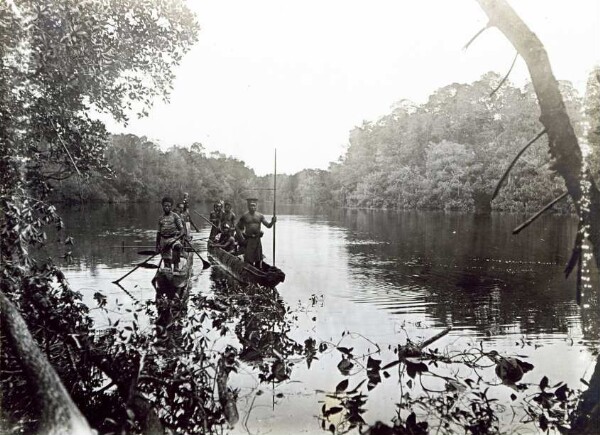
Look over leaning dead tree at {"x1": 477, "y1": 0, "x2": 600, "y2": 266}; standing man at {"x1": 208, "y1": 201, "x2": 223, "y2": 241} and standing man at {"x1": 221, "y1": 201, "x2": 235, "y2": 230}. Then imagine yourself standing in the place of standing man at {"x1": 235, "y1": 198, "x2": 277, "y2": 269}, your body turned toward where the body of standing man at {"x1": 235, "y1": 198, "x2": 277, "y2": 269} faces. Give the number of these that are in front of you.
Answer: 1

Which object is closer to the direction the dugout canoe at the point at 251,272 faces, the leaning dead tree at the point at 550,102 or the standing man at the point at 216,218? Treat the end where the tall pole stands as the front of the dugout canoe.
the leaning dead tree

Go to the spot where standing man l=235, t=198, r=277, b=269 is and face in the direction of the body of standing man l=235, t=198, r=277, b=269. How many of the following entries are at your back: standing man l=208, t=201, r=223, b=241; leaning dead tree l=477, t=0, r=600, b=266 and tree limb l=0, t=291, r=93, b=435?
1

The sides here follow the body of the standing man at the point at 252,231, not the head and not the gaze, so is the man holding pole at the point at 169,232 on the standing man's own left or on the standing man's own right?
on the standing man's own right

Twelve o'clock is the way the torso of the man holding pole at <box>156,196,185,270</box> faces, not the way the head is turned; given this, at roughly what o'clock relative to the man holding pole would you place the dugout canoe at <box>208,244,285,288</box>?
The dugout canoe is roughly at 9 o'clock from the man holding pole.

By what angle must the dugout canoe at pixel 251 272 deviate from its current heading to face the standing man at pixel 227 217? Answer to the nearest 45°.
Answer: approximately 135° to its left

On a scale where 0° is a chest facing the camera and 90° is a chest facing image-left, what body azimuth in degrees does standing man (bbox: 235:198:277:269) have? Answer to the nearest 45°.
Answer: approximately 0°

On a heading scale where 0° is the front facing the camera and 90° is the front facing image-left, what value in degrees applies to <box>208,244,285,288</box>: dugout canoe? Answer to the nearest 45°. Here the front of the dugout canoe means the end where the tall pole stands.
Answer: approximately 315°

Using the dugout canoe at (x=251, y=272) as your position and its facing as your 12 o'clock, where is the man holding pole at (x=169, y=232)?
The man holding pole is roughly at 4 o'clock from the dugout canoe.

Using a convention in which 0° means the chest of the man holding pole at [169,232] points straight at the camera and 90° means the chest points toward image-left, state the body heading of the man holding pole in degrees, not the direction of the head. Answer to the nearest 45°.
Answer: approximately 0°

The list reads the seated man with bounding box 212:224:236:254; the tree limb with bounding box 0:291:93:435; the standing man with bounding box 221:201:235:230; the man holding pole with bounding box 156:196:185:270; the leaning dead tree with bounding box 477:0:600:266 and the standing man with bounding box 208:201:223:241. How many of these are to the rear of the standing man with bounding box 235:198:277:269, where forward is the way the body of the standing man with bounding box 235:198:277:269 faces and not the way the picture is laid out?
3

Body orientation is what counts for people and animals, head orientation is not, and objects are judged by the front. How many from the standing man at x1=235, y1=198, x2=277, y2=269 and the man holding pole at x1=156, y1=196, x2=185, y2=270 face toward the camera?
2
